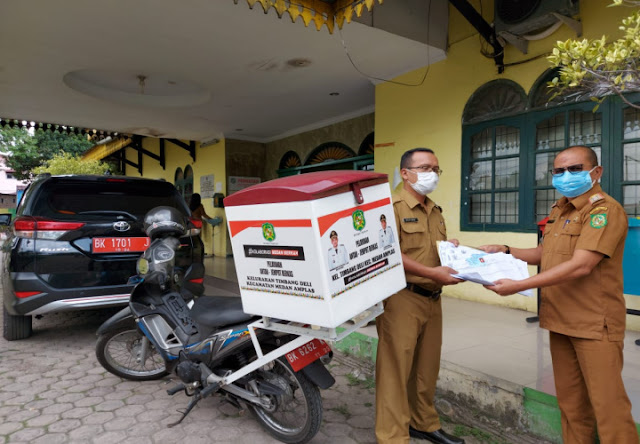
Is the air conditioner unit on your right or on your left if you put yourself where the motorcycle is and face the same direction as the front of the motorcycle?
on your right

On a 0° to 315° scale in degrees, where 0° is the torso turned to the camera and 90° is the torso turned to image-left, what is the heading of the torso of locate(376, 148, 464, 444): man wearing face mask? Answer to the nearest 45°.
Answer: approximately 315°

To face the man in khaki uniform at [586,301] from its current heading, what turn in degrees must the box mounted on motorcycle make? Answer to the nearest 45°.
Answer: approximately 45° to its left

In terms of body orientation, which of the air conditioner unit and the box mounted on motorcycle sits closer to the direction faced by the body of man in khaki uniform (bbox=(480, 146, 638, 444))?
the box mounted on motorcycle

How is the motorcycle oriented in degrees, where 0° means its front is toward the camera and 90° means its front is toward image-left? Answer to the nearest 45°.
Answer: approximately 135°

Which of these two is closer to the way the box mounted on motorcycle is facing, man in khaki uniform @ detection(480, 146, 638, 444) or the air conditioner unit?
the man in khaki uniform

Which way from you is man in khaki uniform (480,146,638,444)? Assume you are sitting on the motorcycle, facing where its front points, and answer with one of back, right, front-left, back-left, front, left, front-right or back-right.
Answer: back

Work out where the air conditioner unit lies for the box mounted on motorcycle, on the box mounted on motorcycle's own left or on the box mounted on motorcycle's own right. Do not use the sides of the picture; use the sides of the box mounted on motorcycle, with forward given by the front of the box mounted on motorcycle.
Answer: on the box mounted on motorcycle's own left

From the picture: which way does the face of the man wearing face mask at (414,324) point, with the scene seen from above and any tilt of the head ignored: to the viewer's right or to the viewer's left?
to the viewer's right

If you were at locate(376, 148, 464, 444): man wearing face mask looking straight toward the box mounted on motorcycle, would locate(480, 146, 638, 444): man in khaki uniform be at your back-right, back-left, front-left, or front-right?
back-left
